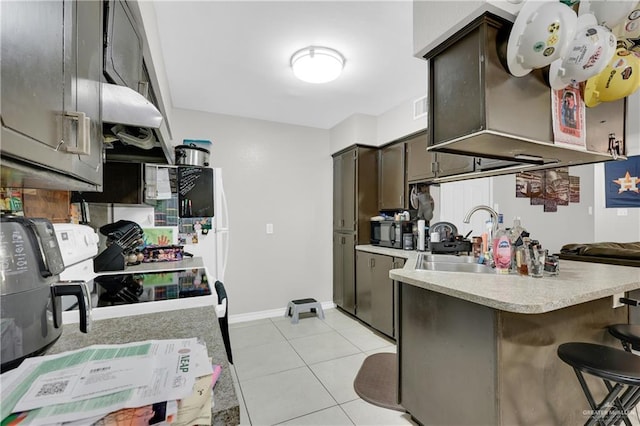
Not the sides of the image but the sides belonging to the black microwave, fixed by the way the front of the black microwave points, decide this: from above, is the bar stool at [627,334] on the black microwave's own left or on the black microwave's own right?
on the black microwave's own left

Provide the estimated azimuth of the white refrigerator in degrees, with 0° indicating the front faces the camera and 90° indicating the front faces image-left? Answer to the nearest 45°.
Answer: approximately 270°

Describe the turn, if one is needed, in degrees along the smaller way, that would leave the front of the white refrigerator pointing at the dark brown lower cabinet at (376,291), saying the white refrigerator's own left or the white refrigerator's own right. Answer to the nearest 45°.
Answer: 0° — it already faces it

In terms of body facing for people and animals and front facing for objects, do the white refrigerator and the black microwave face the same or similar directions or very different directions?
very different directions

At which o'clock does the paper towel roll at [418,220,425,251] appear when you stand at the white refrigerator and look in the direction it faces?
The paper towel roll is roughly at 1 o'clock from the white refrigerator.

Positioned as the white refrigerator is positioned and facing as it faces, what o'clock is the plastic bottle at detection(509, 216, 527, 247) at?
The plastic bottle is roughly at 2 o'clock from the white refrigerator.

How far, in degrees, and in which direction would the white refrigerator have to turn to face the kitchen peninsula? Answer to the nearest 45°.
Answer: approximately 45° to its right

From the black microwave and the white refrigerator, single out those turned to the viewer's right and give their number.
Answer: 1

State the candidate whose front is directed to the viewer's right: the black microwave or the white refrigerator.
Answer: the white refrigerator
